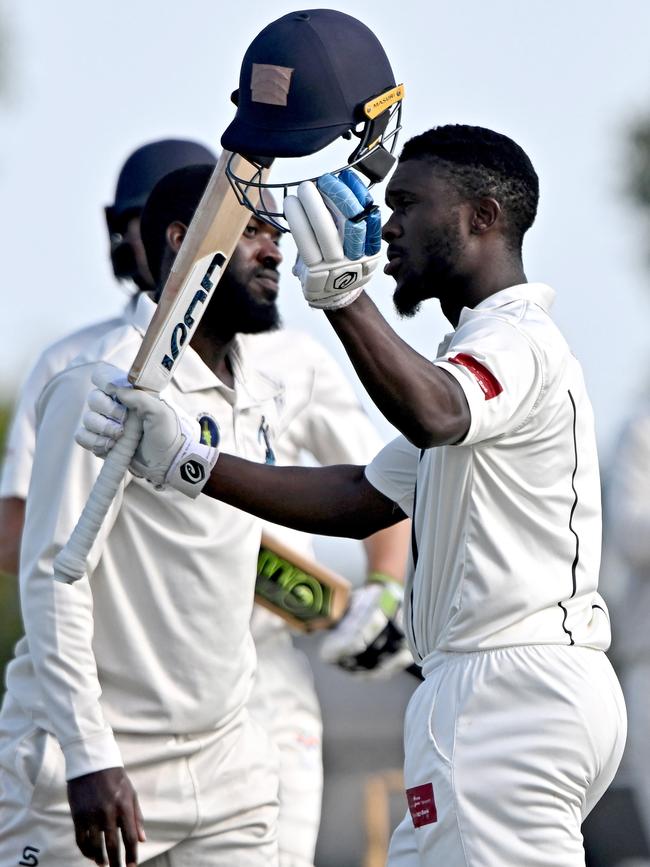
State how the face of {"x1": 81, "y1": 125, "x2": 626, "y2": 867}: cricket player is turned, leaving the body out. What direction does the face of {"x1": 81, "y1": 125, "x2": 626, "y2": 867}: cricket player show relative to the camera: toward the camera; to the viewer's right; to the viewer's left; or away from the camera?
to the viewer's left

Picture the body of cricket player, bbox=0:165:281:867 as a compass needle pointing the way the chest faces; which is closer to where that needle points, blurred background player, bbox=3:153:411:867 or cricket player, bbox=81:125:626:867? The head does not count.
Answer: the cricket player

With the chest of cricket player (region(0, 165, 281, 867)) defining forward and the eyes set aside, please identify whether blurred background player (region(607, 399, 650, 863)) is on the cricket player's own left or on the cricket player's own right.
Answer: on the cricket player's own left

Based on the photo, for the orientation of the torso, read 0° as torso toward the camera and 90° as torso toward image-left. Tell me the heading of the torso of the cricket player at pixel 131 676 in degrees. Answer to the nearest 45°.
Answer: approximately 315°

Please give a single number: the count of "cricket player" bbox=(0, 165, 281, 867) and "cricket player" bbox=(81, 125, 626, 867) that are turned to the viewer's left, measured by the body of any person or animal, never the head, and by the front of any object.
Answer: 1

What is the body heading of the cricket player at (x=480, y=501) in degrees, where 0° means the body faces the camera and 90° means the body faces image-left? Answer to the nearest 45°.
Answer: approximately 90°

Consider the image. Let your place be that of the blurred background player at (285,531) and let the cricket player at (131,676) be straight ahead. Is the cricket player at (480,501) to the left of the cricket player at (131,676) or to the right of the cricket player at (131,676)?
left
